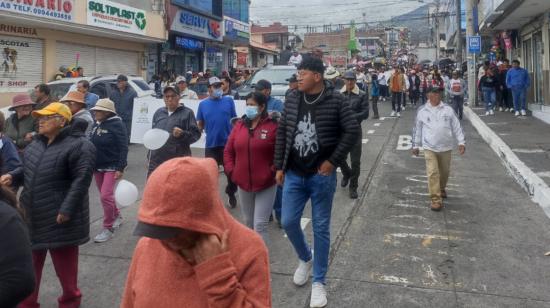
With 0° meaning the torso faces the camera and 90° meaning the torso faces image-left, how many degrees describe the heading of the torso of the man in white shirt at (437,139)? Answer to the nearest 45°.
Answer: approximately 0°

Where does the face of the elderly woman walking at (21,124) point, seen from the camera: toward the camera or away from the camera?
toward the camera

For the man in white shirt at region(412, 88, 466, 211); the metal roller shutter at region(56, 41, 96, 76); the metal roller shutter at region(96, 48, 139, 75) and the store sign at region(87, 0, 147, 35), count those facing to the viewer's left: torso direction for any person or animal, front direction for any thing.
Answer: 0

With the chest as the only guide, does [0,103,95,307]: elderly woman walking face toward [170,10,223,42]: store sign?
no

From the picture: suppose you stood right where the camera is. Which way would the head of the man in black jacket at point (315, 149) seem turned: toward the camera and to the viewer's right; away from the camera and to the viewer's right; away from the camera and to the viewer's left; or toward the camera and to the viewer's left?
toward the camera and to the viewer's left

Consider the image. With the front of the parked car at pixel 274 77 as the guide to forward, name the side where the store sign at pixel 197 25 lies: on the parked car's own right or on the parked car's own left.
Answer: on the parked car's own right

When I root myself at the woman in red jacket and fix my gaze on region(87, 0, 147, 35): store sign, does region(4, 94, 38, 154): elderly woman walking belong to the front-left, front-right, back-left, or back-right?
front-left

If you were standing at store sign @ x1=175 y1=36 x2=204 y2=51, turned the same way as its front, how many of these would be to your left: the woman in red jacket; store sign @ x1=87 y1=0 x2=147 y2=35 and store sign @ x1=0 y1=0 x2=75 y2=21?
0

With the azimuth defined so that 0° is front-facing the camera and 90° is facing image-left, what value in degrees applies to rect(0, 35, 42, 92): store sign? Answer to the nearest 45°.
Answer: approximately 315°

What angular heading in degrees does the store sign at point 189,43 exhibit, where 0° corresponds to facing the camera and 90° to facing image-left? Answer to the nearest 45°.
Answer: approximately 315°

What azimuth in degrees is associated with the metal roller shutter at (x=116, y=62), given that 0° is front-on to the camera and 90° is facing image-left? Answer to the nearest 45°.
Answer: approximately 315°

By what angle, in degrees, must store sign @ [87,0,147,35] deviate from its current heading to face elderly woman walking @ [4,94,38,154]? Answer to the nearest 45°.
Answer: approximately 45° to its right

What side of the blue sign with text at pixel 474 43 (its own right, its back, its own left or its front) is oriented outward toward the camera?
front

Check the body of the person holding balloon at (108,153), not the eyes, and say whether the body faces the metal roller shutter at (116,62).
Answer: no

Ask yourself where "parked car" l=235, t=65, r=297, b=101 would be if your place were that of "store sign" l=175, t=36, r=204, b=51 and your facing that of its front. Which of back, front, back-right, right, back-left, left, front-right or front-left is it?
front-right

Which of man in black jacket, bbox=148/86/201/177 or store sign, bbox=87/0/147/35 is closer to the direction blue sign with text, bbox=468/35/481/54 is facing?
the man in black jacket
